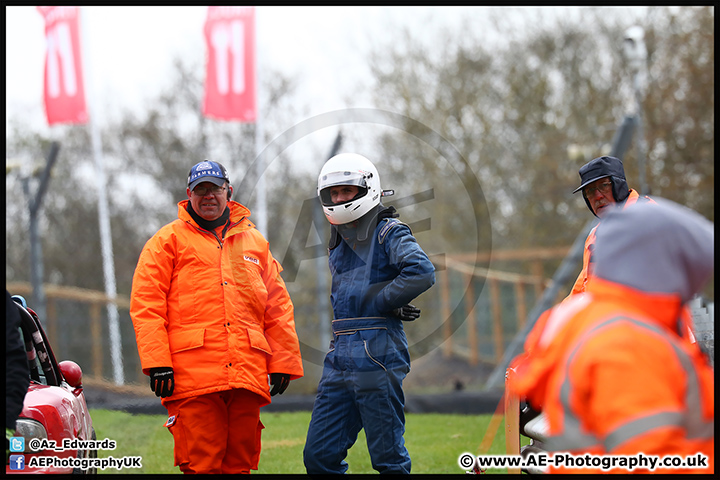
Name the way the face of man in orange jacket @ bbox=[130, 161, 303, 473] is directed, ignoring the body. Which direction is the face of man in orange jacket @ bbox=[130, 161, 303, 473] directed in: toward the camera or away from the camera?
toward the camera

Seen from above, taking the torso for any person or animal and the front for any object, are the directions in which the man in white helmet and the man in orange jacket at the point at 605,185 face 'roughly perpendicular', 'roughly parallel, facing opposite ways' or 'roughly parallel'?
roughly parallel

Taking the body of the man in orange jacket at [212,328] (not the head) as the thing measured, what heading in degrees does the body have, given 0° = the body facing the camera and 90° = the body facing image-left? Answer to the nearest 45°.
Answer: approximately 0°

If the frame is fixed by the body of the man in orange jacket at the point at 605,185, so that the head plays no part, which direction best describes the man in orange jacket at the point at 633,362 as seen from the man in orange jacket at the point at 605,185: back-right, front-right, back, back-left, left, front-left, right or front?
front-left

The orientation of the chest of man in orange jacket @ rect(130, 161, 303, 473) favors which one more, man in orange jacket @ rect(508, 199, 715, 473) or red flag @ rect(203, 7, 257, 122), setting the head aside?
the man in orange jacket

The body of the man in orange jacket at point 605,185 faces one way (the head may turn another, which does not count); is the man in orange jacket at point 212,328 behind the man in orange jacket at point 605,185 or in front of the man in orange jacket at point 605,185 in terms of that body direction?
in front

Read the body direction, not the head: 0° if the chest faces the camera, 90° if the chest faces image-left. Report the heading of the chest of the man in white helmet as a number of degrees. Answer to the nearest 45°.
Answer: approximately 45°

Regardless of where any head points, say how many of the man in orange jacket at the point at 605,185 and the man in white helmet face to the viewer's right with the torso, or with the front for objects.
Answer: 0

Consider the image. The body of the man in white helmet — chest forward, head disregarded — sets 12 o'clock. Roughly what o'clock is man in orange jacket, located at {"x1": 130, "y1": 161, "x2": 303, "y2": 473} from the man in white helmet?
The man in orange jacket is roughly at 2 o'clock from the man in white helmet.

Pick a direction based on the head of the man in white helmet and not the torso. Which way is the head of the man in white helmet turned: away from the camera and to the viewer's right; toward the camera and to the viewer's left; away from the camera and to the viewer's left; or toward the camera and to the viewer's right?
toward the camera and to the viewer's left

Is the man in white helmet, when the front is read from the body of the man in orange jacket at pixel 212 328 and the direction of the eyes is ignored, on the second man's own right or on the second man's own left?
on the second man's own left

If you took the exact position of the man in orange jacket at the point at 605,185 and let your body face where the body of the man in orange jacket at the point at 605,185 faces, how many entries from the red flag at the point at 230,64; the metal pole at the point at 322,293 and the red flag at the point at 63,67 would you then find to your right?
3

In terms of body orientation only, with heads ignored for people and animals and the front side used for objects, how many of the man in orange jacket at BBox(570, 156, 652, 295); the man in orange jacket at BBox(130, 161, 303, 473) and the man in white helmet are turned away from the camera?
0

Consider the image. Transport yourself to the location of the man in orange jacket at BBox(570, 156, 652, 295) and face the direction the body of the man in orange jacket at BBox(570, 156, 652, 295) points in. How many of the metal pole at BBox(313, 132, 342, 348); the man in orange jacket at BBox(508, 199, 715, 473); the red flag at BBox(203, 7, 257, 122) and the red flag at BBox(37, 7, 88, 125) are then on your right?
3

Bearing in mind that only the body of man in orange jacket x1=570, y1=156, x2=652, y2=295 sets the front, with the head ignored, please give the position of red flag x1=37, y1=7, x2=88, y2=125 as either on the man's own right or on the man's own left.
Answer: on the man's own right

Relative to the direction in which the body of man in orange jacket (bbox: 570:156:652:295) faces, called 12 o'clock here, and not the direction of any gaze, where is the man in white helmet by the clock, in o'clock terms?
The man in white helmet is roughly at 12 o'clock from the man in orange jacket.
